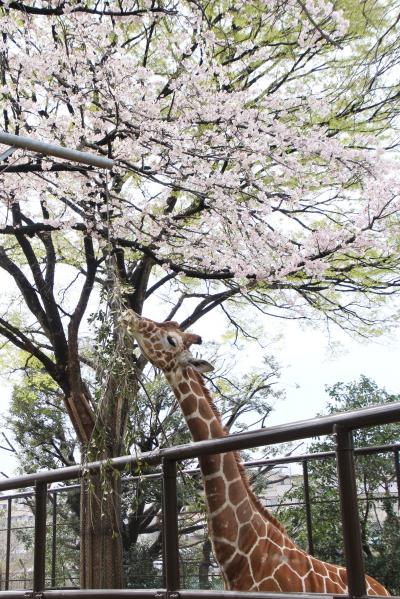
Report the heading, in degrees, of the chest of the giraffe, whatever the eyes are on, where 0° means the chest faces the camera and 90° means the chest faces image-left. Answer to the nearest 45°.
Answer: approximately 90°

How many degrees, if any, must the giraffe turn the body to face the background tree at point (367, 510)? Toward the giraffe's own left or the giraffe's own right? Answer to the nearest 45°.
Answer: approximately 90° to the giraffe's own right

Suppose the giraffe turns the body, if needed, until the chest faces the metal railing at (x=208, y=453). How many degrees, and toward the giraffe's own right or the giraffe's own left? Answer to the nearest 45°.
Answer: approximately 90° to the giraffe's own left
